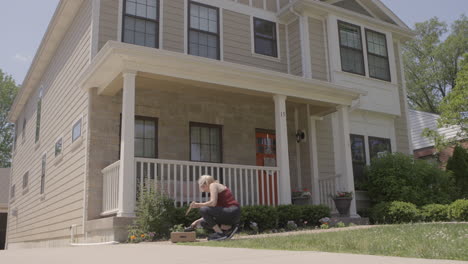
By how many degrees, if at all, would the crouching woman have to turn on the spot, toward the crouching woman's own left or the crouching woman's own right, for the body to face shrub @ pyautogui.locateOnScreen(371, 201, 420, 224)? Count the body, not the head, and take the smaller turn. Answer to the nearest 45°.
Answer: approximately 135° to the crouching woman's own right

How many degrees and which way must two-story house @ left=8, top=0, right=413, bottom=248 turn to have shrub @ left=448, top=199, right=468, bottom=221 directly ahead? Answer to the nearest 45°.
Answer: approximately 45° to its left

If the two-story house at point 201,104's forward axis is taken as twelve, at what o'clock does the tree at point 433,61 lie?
The tree is roughly at 9 o'clock from the two-story house.

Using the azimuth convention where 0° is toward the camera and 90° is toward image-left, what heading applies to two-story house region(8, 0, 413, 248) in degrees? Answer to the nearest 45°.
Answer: approximately 315°

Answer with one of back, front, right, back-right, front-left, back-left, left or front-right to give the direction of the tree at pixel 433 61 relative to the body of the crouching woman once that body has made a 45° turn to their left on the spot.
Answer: back

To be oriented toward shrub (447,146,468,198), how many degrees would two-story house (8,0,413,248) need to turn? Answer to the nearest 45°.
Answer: approximately 45° to its left

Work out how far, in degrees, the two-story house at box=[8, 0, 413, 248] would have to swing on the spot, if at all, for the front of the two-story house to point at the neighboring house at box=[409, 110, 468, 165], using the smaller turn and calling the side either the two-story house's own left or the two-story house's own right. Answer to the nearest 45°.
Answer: approximately 90° to the two-story house's own left

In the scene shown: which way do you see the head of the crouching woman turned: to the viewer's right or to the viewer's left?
to the viewer's left

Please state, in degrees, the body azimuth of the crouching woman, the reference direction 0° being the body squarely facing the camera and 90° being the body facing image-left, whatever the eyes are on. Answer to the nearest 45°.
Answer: approximately 90°

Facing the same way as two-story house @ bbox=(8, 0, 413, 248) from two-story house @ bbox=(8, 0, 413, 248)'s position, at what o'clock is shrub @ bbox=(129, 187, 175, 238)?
The shrub is roughly at 2 o'clock from the two-story house.

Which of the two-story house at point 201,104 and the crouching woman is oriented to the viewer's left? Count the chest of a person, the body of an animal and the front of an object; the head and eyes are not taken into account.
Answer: the crouching woman

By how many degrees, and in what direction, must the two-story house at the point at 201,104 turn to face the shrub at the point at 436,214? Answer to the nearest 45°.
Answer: approximately 45° to its left

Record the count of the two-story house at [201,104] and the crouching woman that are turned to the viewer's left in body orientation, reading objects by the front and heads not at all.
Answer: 1
